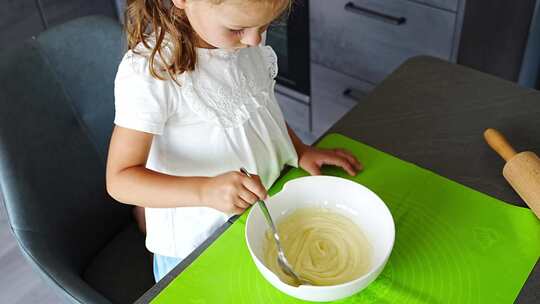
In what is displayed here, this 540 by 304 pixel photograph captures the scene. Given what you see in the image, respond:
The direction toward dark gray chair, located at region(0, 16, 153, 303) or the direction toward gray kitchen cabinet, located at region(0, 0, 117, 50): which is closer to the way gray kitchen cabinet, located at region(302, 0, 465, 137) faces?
the dark gray chair

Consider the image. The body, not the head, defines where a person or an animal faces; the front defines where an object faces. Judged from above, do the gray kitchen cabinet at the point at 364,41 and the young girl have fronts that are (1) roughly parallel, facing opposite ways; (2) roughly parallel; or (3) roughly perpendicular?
roughly perpendicular

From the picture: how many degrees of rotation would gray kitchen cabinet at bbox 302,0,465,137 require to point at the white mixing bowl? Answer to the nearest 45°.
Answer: approximately 45° to its left

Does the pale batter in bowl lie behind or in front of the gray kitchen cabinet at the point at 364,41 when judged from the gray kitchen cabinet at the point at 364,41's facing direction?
in front

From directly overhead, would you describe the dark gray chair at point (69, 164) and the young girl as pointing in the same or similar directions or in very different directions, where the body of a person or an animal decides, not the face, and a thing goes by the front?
same or similar directions

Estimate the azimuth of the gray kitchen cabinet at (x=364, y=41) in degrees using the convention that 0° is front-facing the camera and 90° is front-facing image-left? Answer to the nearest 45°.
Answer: approximately 45°

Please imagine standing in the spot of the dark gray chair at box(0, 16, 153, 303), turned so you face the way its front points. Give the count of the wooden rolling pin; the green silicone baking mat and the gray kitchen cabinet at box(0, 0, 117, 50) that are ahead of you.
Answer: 2

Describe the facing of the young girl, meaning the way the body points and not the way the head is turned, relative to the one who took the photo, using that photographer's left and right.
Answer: facing the viewer and to the right of the viewer

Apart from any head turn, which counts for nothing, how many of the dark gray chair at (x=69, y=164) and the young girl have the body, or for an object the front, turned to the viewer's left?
0

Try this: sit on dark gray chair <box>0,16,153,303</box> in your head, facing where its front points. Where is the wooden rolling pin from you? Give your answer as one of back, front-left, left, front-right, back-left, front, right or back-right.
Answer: front

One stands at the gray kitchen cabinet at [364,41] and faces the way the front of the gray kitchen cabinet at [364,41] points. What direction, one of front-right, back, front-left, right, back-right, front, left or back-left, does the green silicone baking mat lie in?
front-left

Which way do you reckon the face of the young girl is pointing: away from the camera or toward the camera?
toward the camera

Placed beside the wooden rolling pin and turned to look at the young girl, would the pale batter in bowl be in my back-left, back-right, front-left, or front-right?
front-left

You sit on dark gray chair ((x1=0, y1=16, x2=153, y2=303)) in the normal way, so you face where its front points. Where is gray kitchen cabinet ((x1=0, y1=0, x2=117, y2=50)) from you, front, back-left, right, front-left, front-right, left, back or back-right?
back-left

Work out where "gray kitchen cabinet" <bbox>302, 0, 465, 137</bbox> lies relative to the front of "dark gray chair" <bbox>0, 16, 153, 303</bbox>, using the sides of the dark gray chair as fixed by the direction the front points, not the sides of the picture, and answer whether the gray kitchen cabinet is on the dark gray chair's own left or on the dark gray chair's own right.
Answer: on the dark gray chair's own left
